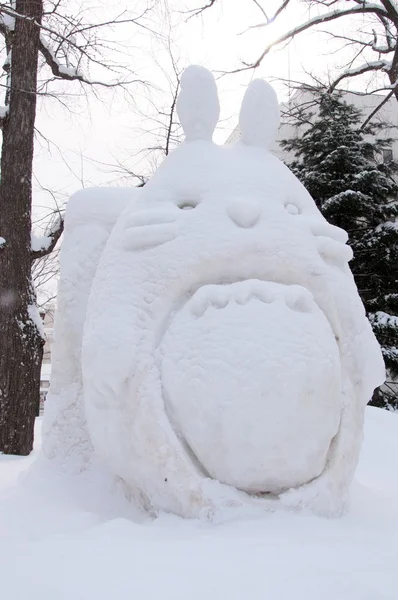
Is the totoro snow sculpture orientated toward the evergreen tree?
no

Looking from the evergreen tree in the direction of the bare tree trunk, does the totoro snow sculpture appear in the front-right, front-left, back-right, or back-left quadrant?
front-left

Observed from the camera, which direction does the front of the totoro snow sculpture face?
facing the viewer and to the right of the viewer

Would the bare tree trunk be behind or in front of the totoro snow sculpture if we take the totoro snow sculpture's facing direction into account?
behind
